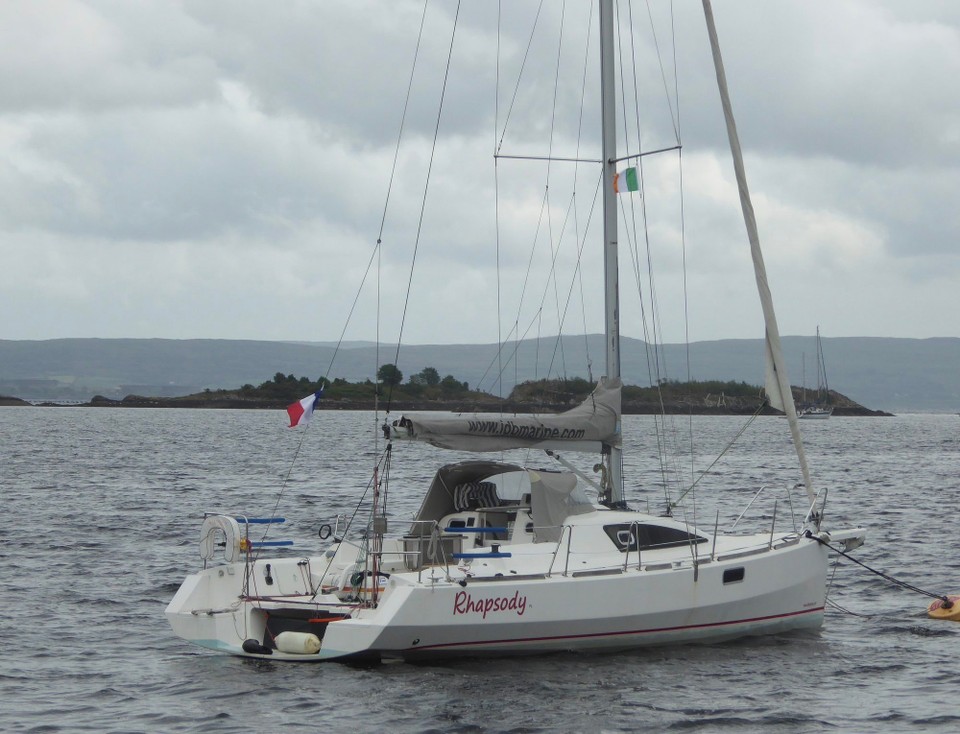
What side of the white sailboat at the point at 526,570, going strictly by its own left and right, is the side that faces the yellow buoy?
front

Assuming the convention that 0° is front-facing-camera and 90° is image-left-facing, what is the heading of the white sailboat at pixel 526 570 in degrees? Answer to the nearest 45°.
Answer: approximately 225°
